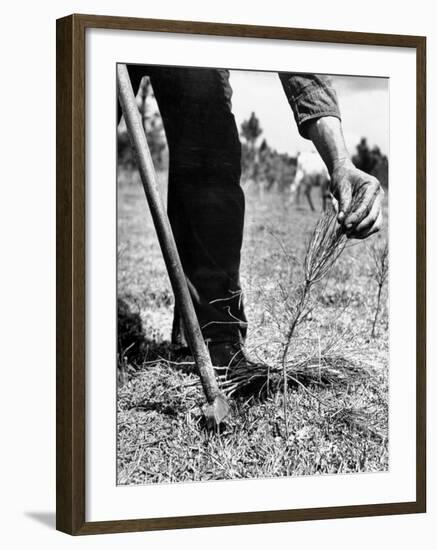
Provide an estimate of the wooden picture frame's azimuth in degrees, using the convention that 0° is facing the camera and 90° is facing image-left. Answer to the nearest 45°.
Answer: approximately 315°
